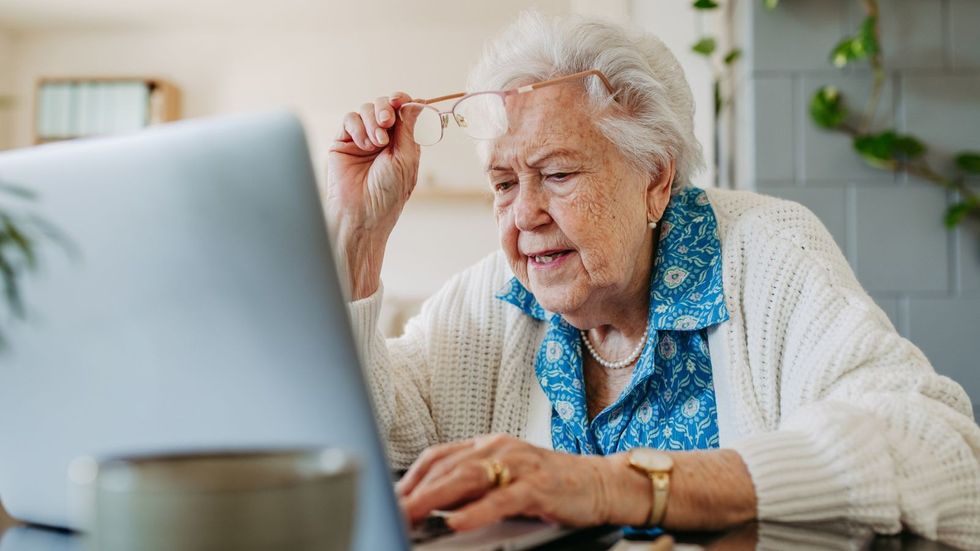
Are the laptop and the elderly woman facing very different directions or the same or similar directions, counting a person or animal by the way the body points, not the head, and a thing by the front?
very different directions

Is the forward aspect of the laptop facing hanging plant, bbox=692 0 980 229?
yes

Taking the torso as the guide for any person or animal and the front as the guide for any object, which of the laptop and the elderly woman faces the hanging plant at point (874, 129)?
the laptop

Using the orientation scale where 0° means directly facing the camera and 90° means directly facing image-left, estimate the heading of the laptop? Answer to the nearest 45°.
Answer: approximately 225°

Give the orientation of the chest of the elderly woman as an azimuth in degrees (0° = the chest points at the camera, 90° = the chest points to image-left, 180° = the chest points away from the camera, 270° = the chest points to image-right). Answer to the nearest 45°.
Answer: approximately 45°
